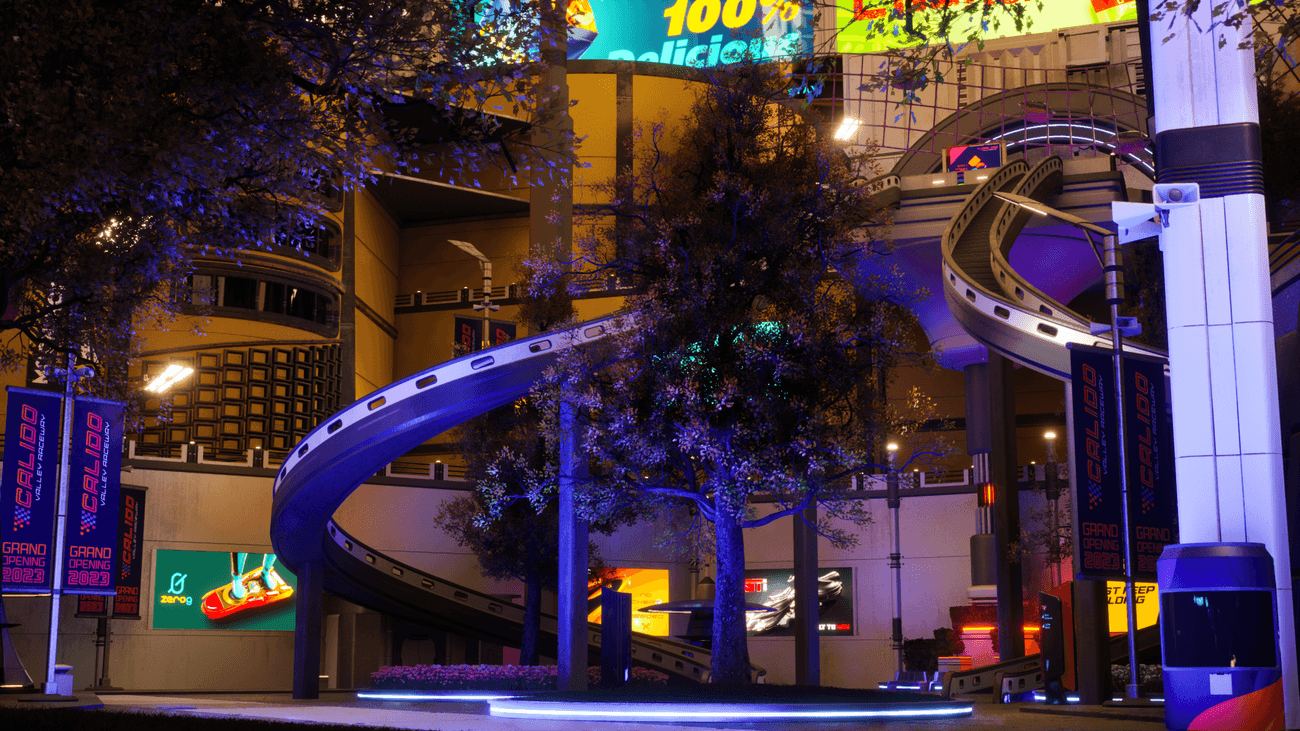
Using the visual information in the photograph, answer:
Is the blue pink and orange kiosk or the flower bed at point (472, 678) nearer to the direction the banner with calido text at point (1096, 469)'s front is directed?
the blue pink and orange kiosk

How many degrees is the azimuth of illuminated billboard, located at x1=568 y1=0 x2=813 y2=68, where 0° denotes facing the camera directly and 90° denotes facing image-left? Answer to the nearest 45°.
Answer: approximately 0°

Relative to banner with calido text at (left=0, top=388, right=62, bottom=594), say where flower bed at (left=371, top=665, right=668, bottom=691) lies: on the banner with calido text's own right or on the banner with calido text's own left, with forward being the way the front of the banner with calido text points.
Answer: on the banner with calido text's own left

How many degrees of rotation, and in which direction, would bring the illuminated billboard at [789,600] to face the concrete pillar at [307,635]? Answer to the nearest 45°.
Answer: approximately 45° to its right

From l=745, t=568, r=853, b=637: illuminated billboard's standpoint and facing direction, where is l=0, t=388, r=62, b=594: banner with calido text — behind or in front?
in front

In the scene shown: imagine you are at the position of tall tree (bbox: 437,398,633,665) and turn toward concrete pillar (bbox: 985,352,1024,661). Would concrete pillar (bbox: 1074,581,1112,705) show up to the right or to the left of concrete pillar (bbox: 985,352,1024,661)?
right

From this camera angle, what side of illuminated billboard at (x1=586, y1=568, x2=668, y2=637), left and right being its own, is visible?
front

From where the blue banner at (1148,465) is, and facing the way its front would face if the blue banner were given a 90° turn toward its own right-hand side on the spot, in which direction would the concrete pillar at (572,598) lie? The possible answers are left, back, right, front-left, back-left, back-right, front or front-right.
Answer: front

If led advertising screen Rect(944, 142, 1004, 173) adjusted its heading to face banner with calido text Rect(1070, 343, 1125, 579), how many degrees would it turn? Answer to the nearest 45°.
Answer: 0° — it already faces it

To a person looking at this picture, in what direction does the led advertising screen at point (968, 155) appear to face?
facing the viewer

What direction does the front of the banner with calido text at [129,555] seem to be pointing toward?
toward the camera
